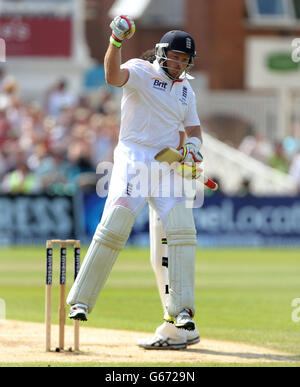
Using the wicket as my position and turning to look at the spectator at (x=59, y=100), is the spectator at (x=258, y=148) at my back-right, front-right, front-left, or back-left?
front-right

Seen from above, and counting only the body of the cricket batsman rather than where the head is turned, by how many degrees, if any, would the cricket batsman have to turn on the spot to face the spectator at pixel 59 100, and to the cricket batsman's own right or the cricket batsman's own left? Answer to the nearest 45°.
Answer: approximately 135° to the cricket batsman's own left

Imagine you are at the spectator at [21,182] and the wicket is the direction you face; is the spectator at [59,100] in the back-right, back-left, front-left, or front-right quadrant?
back-left

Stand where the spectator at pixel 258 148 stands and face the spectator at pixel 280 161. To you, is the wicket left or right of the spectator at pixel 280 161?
right

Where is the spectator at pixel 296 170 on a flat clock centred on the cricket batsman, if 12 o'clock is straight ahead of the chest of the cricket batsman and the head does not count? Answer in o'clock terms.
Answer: The spectator is roughly at 8 o'clock from the cricket batsman.

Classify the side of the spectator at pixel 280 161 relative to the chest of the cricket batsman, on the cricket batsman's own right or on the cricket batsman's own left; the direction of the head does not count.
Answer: on the cricket batsman's own left

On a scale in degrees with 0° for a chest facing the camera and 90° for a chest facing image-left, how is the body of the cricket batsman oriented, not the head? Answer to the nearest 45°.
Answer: approximately 315°

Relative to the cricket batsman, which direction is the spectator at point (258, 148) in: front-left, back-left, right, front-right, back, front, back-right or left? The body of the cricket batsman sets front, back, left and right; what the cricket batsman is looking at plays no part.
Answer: back-left

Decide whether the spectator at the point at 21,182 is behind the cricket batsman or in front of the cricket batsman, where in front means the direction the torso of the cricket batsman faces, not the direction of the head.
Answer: behind
